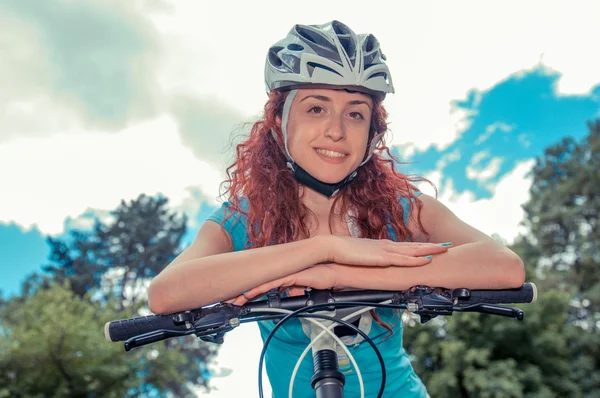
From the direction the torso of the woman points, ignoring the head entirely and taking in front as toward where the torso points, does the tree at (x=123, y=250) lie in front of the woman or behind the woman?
behind

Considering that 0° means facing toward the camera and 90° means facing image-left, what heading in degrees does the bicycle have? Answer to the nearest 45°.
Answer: approximately 0°
